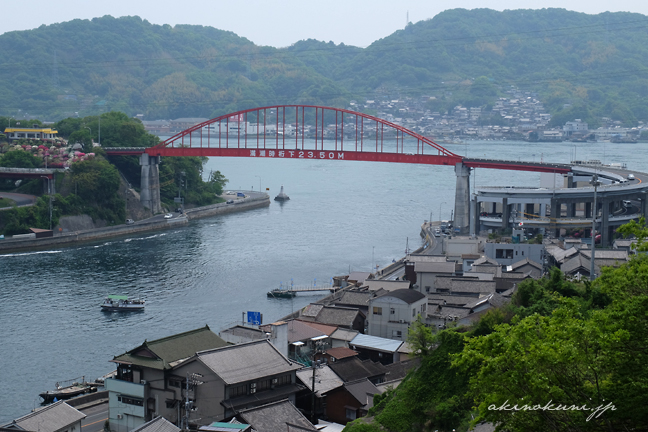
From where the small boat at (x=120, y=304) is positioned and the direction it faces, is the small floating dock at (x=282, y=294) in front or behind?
in front

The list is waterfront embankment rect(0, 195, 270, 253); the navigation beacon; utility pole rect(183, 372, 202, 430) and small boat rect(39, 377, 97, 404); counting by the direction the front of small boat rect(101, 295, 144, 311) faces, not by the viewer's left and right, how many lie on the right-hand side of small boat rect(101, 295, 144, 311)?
2

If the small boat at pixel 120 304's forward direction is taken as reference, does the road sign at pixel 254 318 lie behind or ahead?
ahead

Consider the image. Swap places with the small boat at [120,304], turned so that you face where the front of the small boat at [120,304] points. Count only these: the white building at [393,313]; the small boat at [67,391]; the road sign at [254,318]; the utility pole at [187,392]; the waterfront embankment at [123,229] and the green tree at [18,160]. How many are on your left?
2

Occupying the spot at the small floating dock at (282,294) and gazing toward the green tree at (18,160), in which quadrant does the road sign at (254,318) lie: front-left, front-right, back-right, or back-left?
back-left

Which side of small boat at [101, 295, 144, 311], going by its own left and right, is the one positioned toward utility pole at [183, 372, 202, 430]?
right

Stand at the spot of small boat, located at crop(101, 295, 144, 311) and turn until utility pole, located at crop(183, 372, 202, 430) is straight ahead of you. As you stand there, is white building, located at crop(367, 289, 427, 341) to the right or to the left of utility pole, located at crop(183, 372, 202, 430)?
left
